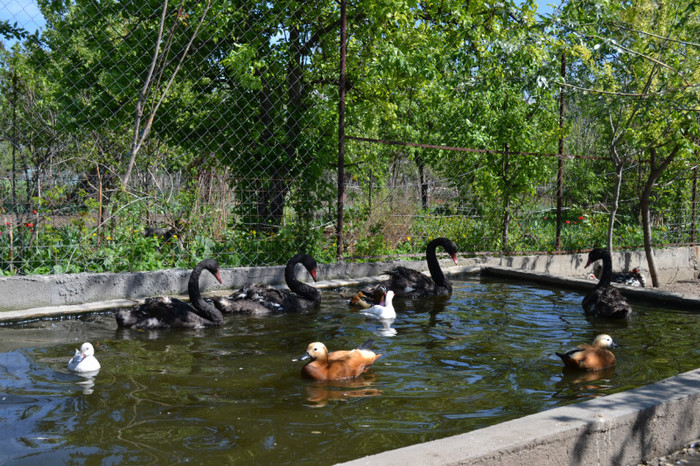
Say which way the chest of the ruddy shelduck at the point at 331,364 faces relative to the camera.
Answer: to the viewer's left

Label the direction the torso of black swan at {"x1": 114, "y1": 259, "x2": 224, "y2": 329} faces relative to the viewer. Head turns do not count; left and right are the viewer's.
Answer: facing to the right of the viewer

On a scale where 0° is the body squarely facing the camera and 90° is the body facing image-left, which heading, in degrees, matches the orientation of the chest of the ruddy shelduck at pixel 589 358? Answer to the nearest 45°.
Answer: approximately 270°

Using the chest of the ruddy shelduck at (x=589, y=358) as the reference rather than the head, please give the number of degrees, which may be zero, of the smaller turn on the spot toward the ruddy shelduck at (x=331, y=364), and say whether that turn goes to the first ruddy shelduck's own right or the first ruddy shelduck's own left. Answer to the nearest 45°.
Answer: approximately 135° to the first ruddy shelduck's own right

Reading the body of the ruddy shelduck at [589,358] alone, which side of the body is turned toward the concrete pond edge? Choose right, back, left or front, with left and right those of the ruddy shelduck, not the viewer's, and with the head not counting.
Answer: right

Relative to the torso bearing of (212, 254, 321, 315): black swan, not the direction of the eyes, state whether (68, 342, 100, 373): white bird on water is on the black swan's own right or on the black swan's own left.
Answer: on the black swan's own right

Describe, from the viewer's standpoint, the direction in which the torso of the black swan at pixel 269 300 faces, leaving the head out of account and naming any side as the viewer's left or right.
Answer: facing to the right of the viewer

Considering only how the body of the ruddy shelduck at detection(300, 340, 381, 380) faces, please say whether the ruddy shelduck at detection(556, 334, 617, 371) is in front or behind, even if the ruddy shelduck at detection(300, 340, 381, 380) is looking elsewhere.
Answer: behind

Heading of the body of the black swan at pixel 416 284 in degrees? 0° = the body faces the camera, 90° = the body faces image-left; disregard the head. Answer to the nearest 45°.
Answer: approximately 270°

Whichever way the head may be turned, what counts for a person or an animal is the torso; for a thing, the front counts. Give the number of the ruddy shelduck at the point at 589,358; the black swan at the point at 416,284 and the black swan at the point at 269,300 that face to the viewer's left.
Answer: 0

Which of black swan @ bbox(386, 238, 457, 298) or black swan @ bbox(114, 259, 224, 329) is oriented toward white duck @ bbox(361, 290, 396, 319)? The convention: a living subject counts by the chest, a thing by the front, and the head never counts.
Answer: black swan @ bbox(114, 259, 224, 329)

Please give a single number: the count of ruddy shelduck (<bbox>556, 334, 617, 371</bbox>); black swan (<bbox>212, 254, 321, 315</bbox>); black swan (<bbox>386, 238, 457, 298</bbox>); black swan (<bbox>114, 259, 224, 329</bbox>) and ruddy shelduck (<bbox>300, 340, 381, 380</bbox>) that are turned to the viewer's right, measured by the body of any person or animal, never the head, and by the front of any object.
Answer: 4
